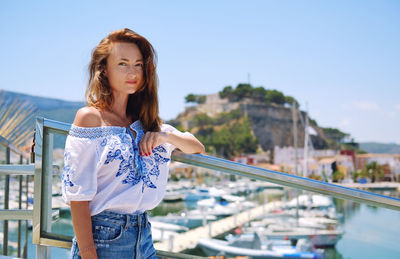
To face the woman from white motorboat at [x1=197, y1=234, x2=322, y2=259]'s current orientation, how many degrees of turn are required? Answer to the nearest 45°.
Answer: approximately 90° to its left

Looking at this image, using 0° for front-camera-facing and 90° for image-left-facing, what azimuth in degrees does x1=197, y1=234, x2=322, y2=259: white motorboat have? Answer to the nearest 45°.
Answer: approximately 90°

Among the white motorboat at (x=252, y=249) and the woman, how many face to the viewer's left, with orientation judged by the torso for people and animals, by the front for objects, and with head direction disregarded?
1

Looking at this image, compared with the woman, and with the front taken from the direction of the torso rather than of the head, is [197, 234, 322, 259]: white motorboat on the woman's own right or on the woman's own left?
on the woman's own left

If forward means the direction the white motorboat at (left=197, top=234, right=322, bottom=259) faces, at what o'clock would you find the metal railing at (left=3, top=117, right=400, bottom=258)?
The metal railing is roughly at 9 o'clock from the white motorboat.
